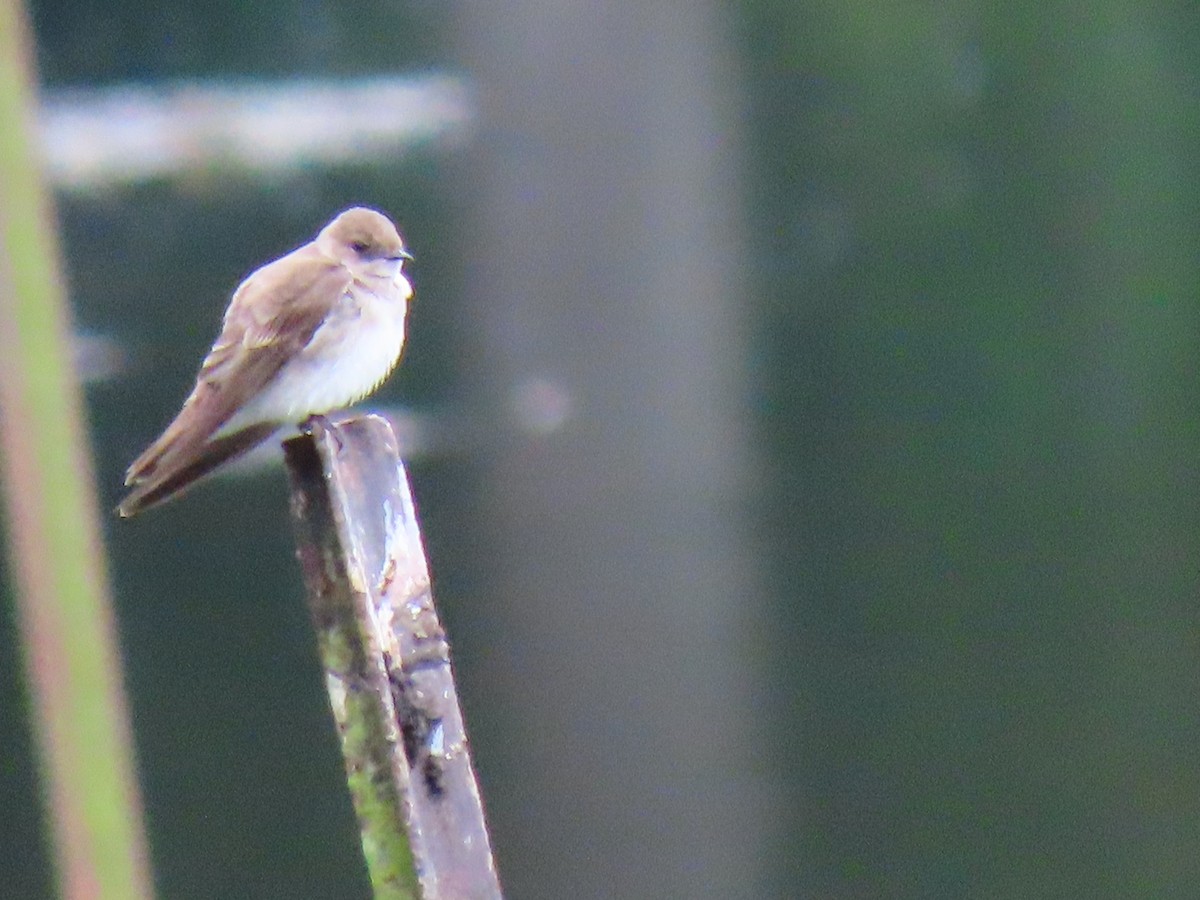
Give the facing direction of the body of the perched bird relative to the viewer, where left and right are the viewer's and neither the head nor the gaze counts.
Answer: facing to the right of the viewer

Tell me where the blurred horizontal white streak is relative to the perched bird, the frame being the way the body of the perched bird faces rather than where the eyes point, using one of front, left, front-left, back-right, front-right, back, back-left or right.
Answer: left

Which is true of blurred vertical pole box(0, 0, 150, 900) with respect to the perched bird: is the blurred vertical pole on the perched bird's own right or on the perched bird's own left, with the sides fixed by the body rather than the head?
on the perched bird's own right

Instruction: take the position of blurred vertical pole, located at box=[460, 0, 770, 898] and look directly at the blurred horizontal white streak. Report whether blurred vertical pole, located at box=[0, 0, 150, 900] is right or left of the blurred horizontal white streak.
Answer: left
